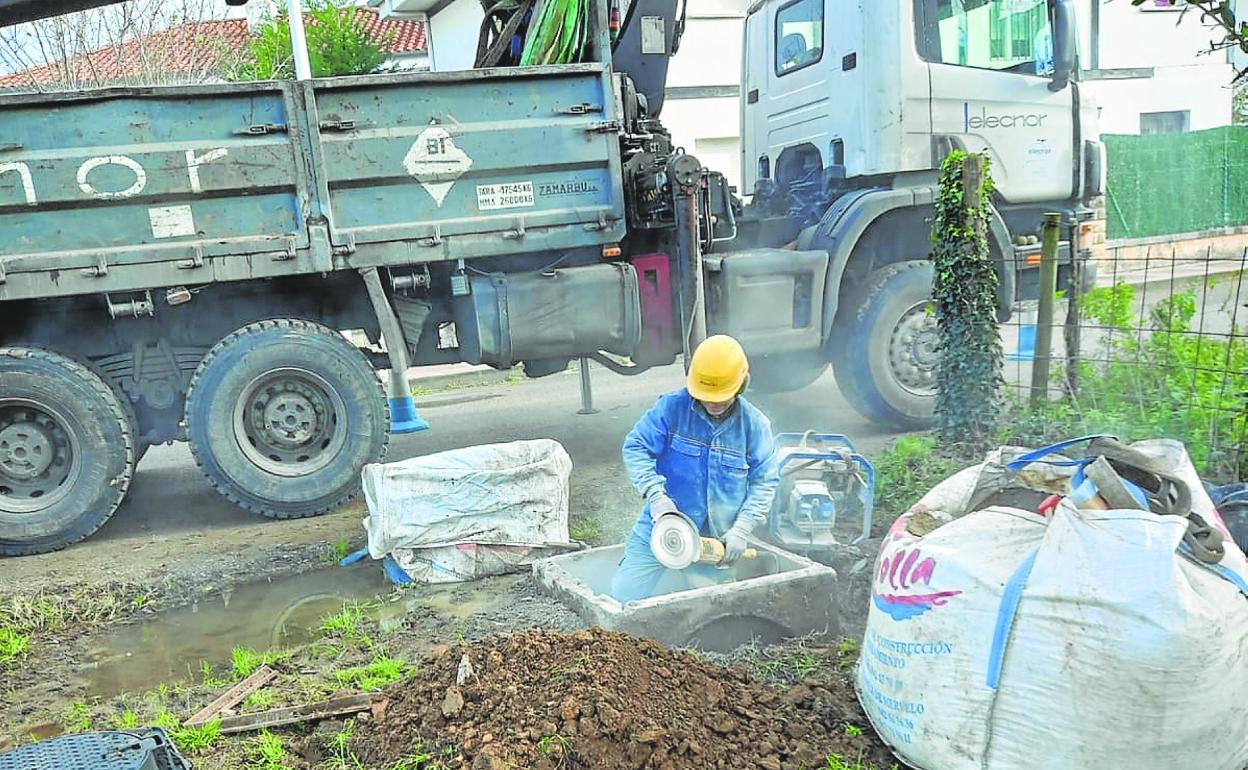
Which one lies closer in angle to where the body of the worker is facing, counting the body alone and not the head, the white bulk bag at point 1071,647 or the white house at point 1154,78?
the white bulk bag

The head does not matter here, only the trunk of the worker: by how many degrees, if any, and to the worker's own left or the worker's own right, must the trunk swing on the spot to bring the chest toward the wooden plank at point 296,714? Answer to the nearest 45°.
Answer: approximately 45° to the worker's own right

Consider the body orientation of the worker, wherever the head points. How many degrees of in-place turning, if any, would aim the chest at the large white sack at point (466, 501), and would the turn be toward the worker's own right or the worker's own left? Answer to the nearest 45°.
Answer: approximately 135° to the worker's own right

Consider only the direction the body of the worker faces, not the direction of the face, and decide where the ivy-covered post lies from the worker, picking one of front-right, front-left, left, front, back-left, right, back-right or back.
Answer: back-left

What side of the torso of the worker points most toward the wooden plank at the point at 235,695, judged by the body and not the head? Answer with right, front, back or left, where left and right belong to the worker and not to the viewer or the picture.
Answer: right

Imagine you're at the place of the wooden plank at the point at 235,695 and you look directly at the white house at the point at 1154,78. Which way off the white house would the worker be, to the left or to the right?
right

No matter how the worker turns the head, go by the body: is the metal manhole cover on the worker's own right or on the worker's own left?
on the worker's own right

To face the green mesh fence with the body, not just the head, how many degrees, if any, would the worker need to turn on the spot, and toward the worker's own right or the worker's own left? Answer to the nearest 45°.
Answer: approximately 135° to the worker's own left

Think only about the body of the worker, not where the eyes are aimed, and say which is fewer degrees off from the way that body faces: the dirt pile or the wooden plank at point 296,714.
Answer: the dirt pile

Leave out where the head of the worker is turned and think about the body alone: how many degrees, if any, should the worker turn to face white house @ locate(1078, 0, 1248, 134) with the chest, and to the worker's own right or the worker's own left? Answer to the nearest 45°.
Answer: approximately 135° to the worker's own left

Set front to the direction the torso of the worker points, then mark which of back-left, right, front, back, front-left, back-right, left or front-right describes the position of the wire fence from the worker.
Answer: back-left

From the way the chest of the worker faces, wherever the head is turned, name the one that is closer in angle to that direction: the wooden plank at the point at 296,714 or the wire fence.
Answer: the wooden plank

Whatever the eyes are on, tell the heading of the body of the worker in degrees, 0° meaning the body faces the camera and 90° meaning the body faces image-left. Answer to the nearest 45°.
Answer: approximately 0°
